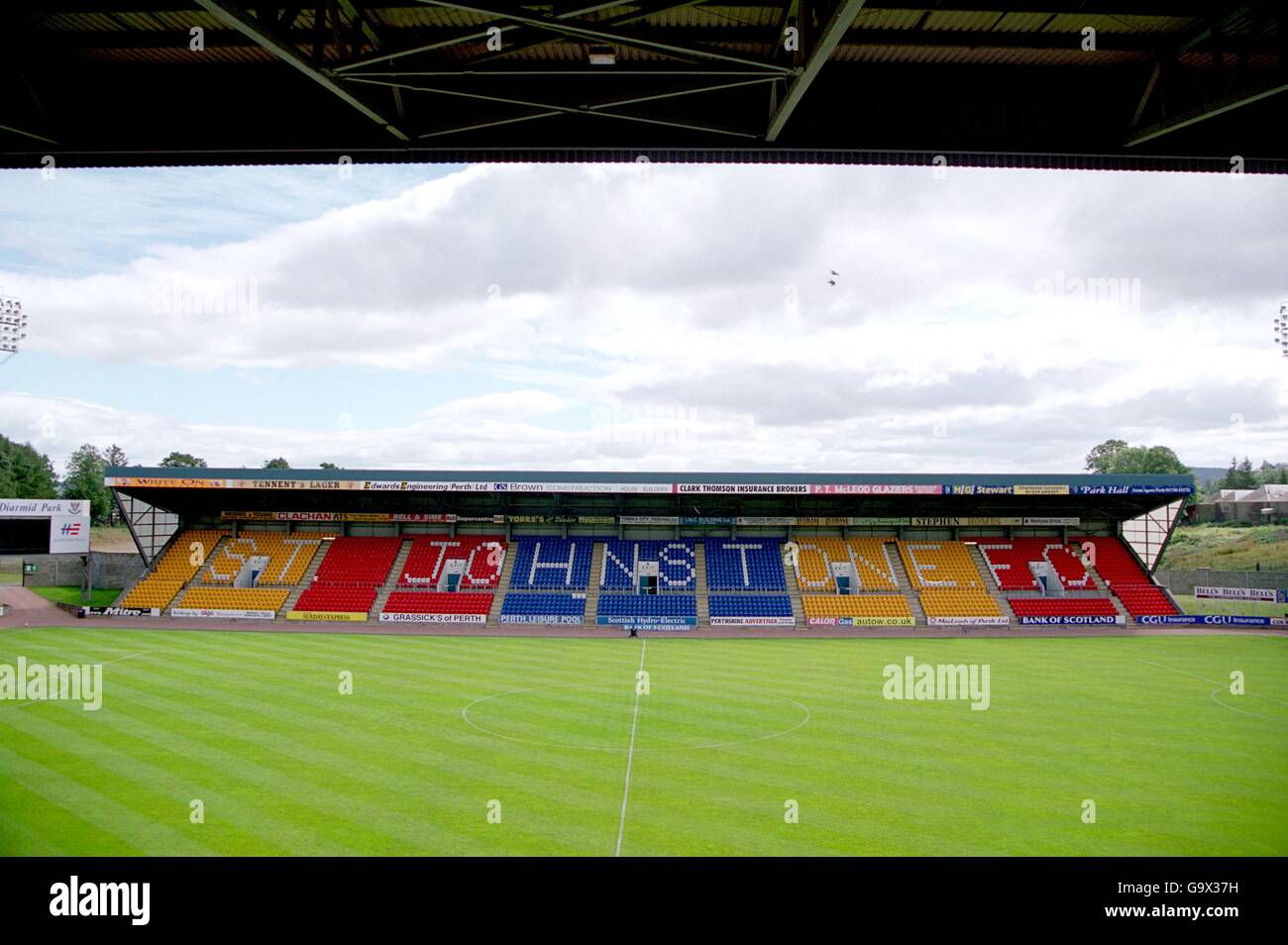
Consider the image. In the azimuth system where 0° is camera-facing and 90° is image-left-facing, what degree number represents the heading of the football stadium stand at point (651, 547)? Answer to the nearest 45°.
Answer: approximately 0°

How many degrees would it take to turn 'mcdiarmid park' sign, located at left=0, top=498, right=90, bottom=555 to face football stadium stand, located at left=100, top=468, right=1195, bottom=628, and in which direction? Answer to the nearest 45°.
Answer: approximately 45° to its left

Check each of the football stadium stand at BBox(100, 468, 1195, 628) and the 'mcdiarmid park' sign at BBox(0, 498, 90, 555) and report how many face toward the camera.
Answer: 2

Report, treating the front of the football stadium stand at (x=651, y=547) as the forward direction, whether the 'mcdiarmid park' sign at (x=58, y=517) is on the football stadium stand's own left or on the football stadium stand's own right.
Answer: on the football stadium stand's own right
